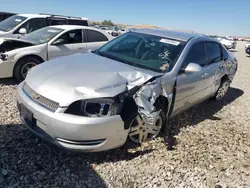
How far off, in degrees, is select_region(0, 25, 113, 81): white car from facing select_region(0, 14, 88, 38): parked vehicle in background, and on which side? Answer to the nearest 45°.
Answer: approximately 135° to its right

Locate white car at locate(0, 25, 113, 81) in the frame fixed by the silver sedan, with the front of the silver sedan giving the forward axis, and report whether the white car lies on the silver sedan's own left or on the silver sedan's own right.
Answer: on the silver sedan's own right

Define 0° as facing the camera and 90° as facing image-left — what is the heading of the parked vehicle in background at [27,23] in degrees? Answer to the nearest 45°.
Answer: approximately 45°

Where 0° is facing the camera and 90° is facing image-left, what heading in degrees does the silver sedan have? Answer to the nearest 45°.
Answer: approximately 45°

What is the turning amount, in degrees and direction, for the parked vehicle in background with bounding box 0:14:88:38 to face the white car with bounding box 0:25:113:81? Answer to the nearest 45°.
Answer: approximately 45° to its left

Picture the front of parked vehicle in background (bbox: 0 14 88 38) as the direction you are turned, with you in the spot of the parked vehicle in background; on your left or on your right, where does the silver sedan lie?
on your left

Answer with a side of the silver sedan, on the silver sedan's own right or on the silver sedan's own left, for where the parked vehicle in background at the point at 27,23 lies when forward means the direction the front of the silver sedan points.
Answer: on the silver sedan's own right
